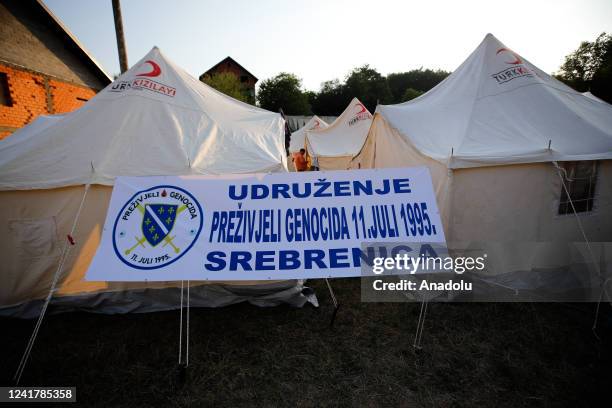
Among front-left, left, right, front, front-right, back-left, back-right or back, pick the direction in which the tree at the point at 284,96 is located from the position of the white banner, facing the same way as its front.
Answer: back

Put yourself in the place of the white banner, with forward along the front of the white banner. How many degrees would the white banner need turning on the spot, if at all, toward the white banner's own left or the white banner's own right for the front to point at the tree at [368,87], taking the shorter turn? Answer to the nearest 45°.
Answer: approximately 180°

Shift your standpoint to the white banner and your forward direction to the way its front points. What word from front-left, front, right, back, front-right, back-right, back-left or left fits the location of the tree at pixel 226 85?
back

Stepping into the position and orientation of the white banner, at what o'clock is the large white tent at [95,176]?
The large white tent is roughly at 4 o'clock from the white banner.

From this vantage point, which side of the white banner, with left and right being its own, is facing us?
front

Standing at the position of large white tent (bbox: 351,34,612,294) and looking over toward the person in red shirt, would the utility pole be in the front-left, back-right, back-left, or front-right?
front-left

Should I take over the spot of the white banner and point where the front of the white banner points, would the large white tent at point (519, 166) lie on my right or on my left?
on my left

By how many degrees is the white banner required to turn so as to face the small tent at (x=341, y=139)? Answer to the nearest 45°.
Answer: approximately 180°

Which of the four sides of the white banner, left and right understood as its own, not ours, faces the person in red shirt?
back

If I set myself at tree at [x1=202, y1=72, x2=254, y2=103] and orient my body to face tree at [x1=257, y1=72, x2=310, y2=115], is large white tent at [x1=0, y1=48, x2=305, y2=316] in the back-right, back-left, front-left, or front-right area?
back-right

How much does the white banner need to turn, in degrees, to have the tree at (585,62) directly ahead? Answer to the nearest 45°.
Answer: approximately 135° to its left
